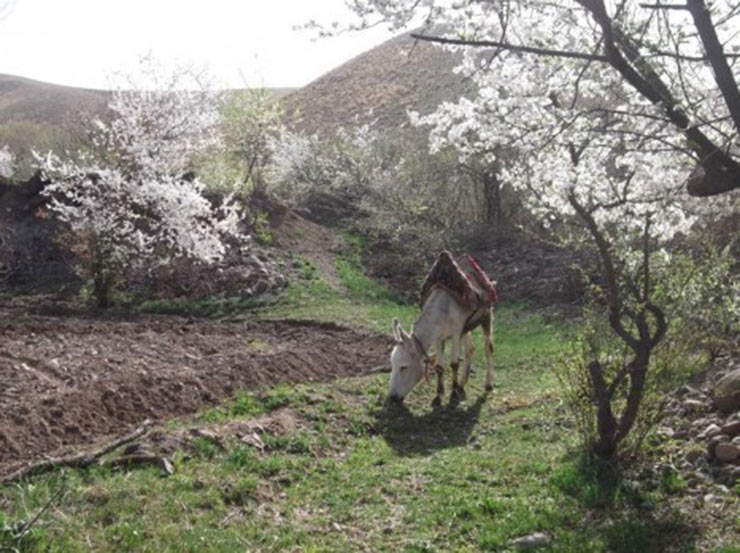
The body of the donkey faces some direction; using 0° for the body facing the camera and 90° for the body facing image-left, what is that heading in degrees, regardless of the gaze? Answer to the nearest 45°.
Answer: approximately 45°

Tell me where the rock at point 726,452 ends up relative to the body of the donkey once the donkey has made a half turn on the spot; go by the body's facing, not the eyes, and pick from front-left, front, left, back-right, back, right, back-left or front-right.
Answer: right

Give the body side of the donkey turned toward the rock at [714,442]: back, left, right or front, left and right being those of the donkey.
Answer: left

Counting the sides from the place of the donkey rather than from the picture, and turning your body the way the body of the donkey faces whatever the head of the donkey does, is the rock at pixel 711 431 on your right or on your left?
on your left

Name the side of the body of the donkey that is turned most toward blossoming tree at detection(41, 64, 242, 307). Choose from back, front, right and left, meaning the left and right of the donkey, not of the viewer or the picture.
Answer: right

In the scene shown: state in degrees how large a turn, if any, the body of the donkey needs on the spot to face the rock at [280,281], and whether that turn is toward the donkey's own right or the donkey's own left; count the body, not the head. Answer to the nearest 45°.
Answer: approximately 90° to the donkey's own right

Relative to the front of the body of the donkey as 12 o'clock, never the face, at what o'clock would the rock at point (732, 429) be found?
The rock is roughly at 9 o'clock from the donkey.

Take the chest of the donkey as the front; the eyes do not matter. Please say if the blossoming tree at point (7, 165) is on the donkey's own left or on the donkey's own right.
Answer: on the donkey's own right

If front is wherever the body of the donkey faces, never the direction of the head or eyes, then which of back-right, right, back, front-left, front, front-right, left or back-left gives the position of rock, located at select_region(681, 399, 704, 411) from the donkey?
left

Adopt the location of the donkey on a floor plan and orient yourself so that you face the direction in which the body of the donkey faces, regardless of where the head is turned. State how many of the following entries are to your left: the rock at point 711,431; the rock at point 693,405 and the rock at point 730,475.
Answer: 3

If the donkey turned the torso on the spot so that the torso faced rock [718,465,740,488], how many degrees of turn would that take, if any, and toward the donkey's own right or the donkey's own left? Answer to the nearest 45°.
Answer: approximately 90° to the donkey's own left

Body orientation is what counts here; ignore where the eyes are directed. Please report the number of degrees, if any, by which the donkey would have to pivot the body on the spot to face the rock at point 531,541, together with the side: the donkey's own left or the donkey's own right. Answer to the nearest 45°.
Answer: approximately 45° to the donkey's own left
